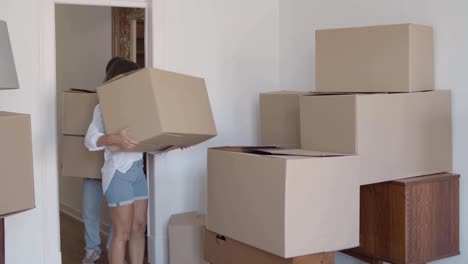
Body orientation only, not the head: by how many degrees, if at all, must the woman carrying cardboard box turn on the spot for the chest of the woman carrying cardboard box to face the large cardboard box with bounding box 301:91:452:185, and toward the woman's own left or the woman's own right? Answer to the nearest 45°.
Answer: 0° — they already face it

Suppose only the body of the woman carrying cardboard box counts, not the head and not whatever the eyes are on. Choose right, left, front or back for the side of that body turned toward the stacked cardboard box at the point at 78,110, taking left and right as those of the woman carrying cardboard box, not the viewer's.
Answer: back

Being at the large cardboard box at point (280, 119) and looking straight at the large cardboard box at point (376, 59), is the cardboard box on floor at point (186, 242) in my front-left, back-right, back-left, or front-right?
back-right

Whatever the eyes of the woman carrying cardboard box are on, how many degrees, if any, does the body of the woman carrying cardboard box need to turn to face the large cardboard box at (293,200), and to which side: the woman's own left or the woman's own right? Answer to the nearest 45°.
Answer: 0° — they already face it

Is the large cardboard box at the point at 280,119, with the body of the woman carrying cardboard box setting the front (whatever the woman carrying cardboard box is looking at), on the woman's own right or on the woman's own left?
on the woman's own left

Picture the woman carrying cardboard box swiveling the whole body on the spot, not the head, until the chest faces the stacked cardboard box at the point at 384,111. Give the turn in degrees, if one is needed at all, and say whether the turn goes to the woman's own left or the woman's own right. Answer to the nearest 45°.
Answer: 0° — they already face it

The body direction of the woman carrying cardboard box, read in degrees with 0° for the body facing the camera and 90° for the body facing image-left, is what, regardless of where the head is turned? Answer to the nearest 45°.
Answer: approximately 315°

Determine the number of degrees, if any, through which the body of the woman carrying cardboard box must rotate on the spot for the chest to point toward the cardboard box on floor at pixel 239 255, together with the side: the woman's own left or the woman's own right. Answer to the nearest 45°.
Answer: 0° — they already face it
